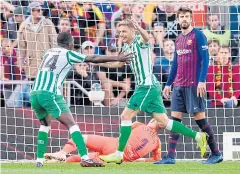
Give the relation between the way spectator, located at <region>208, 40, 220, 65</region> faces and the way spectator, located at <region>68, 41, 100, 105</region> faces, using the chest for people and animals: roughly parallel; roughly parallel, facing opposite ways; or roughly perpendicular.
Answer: roughly parallel

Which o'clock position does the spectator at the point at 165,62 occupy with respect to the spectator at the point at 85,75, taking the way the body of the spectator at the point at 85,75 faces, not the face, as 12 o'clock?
the spectator at the point at 165,62 is roughly at 9 o'clock from the spectator at the point at 85,75.

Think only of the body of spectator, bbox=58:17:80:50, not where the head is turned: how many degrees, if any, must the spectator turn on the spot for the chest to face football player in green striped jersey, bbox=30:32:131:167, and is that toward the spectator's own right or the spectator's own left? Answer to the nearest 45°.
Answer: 0° — they already face them

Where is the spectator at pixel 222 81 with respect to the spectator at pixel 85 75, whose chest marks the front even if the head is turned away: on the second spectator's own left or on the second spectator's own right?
on the second spectator's own left

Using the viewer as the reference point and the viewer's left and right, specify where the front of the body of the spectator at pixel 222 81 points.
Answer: facing the viewer

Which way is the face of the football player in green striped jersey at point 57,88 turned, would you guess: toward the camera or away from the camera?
away from the camera

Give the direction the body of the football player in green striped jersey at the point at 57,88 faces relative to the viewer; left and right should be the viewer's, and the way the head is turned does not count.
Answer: facing away from the viewer and to the right of the viewer

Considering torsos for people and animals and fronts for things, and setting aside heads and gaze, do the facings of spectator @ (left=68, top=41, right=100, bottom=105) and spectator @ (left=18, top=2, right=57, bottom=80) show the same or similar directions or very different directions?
same or similar directions

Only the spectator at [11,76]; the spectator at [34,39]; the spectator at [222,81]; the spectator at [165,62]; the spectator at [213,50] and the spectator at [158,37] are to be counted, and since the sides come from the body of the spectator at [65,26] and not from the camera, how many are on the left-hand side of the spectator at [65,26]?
4

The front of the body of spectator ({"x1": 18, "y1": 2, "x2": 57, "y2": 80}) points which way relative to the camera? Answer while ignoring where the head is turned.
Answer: toward the camera

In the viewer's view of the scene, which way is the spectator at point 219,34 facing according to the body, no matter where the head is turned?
toward the camera

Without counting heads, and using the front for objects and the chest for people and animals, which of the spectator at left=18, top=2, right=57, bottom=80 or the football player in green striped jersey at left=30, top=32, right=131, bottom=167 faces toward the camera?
the spectator
